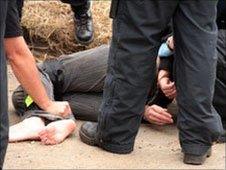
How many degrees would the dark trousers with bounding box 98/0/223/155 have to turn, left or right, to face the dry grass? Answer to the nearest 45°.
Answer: approximately 45° to its left

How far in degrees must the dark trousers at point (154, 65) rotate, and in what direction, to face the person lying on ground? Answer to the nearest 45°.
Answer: approximately 45° to its left

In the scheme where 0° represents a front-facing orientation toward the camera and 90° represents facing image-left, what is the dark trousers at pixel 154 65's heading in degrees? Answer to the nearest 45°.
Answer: approximately 180°
